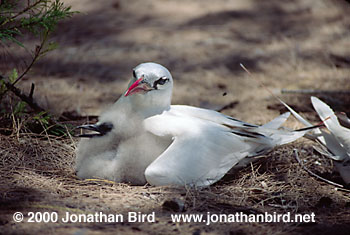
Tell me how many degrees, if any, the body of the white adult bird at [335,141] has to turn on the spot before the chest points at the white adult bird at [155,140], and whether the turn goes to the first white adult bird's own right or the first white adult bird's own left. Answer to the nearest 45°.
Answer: approximately 135° to the first white adult bird's own right

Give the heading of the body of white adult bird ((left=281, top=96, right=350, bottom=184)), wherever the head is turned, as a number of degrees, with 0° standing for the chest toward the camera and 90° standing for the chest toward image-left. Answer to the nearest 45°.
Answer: approximately 270°
